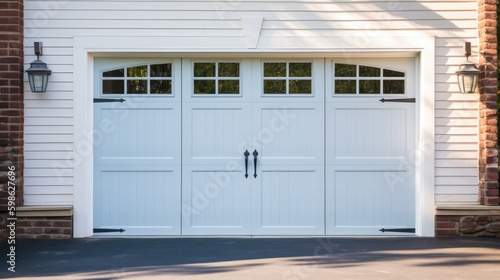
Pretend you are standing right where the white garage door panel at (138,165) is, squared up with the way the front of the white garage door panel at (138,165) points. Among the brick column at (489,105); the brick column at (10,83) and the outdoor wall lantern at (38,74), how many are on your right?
2

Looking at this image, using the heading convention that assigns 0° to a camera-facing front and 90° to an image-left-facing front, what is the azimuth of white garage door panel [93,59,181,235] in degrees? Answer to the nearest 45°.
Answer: approximately 0°

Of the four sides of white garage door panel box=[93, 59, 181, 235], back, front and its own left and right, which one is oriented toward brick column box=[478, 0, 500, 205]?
left

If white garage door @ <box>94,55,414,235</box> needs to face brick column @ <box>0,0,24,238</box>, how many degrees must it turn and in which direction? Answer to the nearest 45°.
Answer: approximately 90° to its right

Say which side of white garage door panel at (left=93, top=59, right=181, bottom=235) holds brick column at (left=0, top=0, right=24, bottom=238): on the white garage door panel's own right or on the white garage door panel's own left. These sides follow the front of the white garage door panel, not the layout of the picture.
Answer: on the white garage door panel's own right

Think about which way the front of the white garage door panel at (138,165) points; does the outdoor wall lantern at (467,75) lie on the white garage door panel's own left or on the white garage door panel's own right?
on the white garage door panel's own left

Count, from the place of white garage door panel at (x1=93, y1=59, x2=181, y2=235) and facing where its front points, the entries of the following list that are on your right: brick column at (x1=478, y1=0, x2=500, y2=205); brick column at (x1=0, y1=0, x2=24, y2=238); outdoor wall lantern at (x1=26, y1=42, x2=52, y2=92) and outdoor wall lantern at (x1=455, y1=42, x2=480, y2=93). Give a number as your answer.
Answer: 2

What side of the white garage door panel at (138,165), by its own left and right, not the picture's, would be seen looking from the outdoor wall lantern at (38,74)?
right

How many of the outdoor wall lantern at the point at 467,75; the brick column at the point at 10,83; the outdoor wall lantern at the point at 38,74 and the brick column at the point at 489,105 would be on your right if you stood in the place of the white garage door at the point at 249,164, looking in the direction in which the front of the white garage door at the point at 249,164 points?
2

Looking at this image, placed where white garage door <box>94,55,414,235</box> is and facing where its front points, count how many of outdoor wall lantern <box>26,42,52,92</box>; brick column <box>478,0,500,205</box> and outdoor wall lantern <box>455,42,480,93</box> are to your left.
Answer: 2

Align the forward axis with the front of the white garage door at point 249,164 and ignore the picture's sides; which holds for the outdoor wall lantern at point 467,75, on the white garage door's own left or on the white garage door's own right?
on the white garage door's own left
